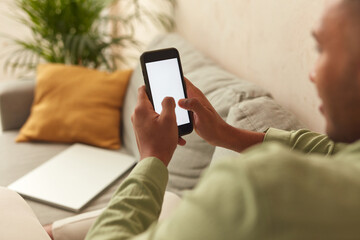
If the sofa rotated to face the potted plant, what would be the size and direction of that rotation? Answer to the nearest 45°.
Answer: approximately 90° to its right

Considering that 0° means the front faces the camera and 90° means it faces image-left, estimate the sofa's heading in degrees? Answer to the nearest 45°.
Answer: approximately 45°

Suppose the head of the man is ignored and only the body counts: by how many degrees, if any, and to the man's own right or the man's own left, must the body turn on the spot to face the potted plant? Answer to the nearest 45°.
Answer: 0° — they already face it

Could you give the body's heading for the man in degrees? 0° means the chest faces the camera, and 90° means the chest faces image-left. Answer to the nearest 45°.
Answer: approximately 135°

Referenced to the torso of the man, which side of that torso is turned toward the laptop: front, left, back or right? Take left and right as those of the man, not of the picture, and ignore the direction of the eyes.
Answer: front
